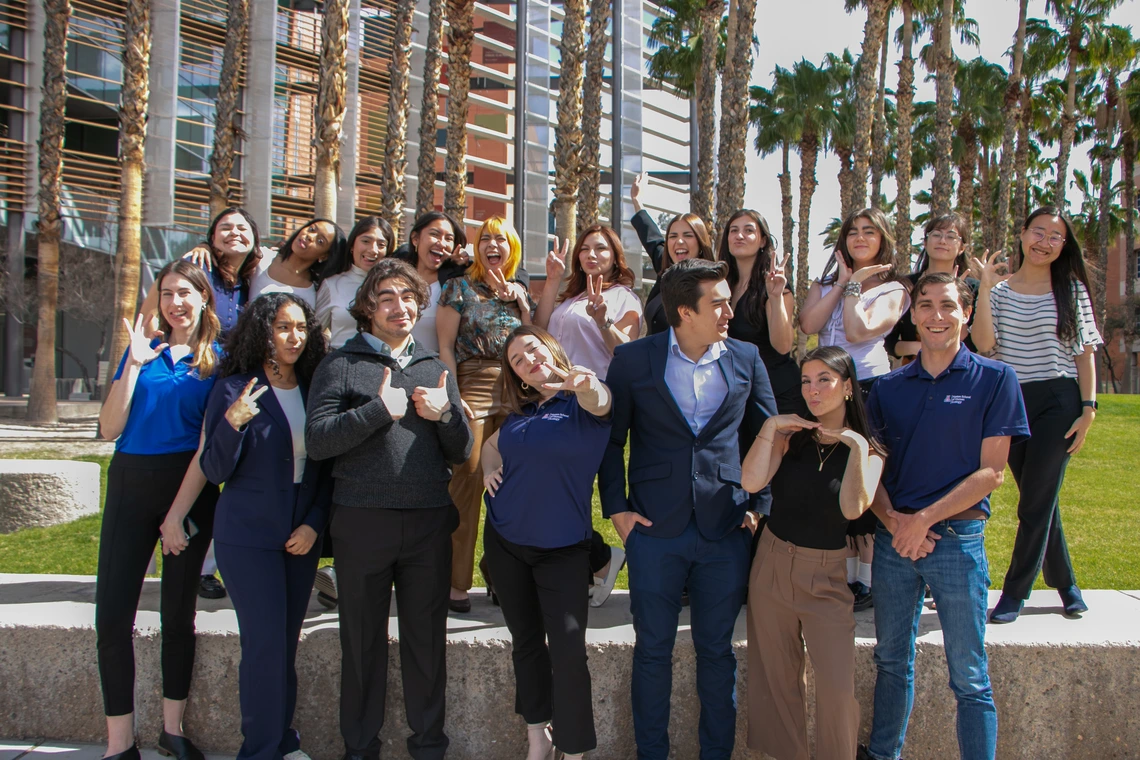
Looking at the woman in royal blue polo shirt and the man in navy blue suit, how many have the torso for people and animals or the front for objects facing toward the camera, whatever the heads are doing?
2

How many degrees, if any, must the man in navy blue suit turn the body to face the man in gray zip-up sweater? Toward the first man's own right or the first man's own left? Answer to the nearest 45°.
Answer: approximately 90° to the first man's own right

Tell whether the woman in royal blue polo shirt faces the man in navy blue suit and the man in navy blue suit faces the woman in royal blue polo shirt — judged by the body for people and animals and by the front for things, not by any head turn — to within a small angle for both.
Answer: no

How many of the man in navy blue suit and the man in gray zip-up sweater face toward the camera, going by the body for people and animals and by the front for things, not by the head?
2

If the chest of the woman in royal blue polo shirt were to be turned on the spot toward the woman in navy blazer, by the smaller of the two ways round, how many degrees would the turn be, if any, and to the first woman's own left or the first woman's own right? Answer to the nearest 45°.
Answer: approximately 45° to the first woman's own left

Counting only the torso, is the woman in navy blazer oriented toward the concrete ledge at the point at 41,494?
no

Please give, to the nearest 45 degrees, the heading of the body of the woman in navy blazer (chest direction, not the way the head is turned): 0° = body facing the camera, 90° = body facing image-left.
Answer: approximately 315°

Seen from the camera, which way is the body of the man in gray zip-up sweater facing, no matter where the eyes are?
toward the camera

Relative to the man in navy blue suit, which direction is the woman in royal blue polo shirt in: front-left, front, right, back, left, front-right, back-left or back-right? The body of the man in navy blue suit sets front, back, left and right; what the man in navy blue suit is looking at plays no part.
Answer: right

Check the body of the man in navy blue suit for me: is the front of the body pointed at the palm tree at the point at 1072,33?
no

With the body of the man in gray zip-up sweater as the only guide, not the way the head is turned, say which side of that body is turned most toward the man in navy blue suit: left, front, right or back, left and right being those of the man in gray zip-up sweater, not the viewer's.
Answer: left

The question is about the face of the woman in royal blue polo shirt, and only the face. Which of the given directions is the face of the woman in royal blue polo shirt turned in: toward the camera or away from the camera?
toward the camera

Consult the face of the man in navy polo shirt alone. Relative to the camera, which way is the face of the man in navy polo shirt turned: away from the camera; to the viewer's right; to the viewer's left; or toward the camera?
toward the camera

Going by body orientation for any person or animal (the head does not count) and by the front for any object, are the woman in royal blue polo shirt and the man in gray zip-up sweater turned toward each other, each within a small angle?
no

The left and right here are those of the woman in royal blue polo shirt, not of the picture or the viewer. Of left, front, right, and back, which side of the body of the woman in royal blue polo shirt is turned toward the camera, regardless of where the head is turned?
front

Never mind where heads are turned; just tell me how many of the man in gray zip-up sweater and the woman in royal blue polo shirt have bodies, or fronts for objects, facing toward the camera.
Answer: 2
